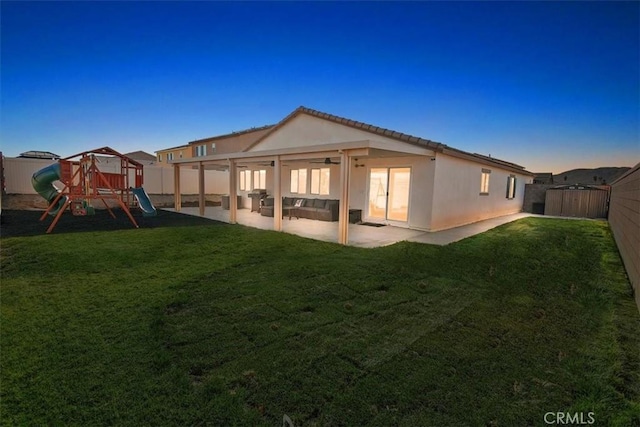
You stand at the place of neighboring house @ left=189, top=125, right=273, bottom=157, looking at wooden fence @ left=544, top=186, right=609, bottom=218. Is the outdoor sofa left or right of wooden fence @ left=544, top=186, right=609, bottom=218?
right

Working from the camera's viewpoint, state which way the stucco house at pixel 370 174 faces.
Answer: facing away from the viewer and to the right of the viewer

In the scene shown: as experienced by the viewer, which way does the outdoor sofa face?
facing the viewer and to the left of the viewer

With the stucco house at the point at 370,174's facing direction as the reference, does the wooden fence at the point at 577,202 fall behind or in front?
in front

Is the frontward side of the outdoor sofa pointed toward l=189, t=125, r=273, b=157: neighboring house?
no

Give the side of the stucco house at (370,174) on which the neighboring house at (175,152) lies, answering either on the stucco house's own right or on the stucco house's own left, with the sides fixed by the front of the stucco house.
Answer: on the stucco house's own left

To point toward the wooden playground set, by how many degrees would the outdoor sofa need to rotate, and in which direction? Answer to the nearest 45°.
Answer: approximately 45° to its right

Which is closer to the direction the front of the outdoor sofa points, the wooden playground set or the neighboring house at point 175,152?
the wooden playground set

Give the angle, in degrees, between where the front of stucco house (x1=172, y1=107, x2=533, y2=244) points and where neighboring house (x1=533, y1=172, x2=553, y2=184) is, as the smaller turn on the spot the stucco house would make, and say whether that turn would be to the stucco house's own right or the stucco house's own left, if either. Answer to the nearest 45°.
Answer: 0° — it already faces it

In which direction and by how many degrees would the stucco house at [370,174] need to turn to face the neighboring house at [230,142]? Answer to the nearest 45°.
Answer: approximately 90° to its left

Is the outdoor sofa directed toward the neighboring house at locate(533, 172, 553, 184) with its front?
no

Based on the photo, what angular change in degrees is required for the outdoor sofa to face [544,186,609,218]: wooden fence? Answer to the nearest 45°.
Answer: approximately 135° to its left

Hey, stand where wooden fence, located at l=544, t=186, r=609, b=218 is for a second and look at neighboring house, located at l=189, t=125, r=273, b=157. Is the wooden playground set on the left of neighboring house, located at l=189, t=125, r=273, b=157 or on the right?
left

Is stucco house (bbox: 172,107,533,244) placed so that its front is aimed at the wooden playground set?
no
